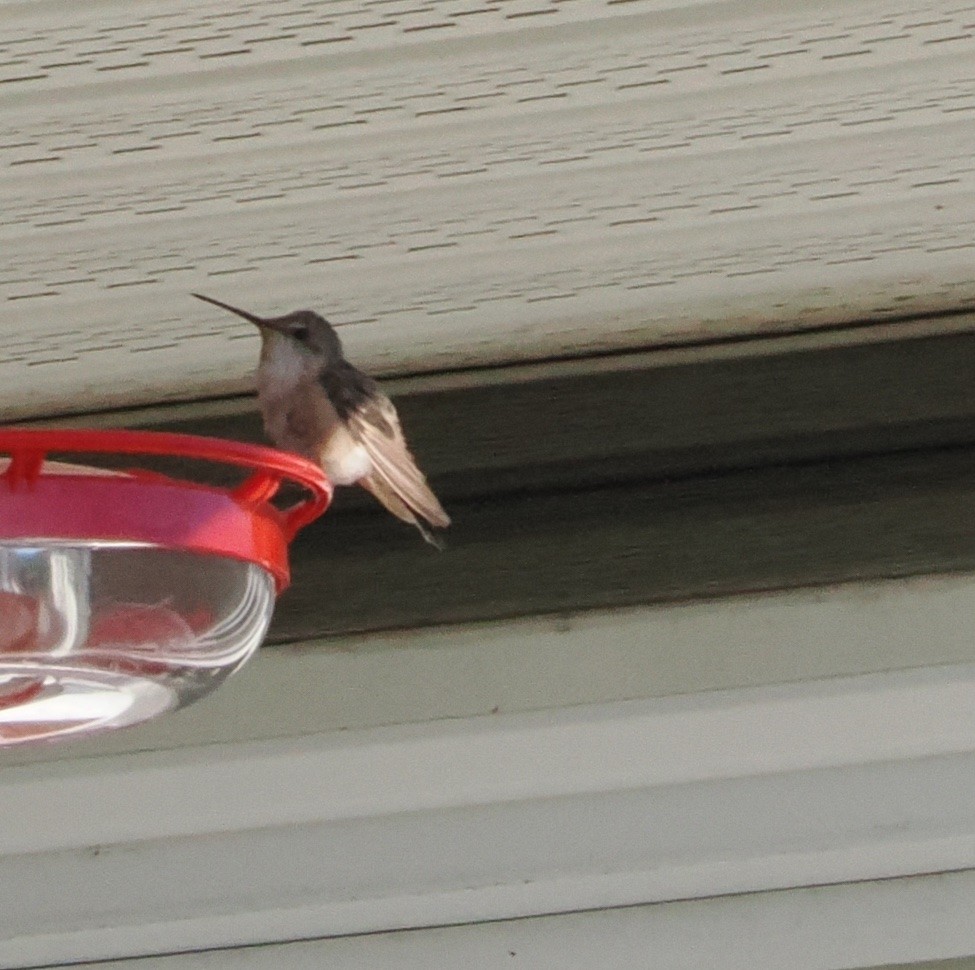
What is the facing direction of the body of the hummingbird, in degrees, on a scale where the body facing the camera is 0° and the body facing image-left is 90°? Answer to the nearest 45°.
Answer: approximately 90°
